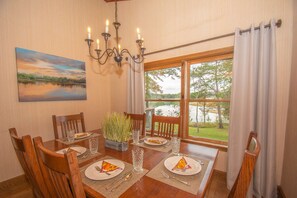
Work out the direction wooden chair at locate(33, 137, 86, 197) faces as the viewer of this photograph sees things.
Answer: facing away from the viewer and to the right of the viewer

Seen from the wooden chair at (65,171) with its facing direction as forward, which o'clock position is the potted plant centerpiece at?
The potted plant centerpiece is roughly at 12 o'clock from the wooden chair.

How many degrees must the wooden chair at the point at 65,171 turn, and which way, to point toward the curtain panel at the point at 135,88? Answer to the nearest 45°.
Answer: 0° — it already faces it

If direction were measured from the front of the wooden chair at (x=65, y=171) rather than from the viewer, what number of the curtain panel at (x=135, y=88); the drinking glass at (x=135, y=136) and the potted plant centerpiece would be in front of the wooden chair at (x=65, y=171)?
3

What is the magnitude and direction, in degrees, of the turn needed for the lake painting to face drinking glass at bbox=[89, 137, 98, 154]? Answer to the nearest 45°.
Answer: approximately 45° to its right

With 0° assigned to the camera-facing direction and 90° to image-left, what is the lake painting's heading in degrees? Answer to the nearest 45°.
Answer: approximately 315°

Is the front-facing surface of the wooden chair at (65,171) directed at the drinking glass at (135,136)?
yes
